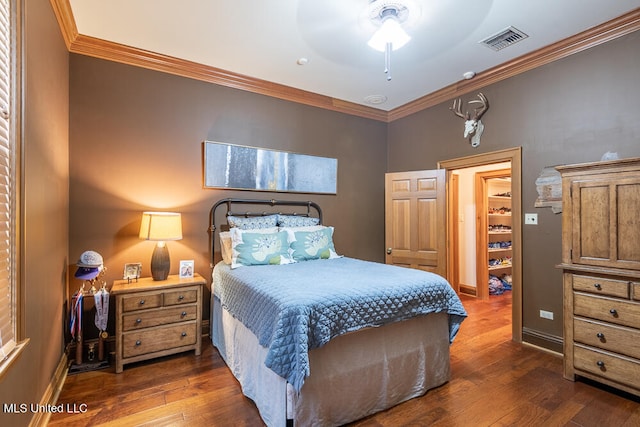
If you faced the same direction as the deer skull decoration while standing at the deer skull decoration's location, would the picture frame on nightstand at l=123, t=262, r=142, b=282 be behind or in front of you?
in front

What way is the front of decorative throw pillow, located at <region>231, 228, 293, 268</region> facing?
toward the camera

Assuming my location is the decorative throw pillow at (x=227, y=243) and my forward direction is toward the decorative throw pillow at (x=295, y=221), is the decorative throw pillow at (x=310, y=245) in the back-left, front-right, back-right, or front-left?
front-right

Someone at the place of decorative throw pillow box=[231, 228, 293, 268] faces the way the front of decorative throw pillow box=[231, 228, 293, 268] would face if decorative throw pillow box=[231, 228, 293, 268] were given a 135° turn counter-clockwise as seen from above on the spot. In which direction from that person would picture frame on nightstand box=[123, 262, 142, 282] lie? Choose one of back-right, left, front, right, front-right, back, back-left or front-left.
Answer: back-left

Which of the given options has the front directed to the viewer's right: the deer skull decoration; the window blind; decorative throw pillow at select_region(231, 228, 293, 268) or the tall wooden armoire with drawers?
the window blind

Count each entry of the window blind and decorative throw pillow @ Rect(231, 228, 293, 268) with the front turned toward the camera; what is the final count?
1

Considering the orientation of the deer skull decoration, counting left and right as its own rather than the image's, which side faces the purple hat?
front

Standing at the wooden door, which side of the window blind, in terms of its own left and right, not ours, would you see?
front

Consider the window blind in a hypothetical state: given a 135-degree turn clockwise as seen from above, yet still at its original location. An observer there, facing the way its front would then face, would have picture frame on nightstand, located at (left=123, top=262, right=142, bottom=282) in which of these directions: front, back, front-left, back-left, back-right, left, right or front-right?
back

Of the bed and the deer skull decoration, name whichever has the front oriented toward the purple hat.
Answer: the deer skull decoration

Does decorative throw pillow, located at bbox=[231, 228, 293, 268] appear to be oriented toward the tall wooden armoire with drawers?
no

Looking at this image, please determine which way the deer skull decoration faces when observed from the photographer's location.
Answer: facing the viewer and to the left of the viewer

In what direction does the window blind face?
to the viewer's right

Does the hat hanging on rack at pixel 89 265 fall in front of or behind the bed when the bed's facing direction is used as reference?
behind

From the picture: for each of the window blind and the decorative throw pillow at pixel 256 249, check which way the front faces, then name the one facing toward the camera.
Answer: the decorative throw pillow

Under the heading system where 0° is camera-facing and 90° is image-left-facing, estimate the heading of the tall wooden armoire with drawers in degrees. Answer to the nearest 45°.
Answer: approximately 45°

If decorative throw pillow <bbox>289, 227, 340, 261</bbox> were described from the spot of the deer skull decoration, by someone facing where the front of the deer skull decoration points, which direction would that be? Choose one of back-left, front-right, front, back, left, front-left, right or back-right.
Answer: front
